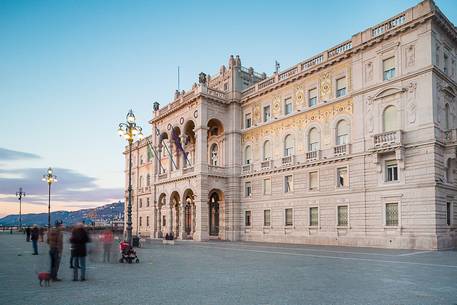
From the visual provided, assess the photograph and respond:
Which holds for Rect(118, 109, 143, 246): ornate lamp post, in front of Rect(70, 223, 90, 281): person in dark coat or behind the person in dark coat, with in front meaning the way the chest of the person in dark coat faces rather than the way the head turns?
in front

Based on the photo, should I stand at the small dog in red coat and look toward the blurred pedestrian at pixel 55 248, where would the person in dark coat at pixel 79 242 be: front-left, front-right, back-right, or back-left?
front-right

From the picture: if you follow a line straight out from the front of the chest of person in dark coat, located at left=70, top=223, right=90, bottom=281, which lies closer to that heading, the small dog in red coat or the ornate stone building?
the ornate stone building

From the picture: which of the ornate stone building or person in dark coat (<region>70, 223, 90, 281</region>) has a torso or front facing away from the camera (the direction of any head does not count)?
the person in dark coat

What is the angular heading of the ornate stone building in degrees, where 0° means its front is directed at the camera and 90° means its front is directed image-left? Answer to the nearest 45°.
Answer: approximately 45°

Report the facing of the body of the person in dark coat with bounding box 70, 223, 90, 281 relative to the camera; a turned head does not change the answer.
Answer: away from the camera

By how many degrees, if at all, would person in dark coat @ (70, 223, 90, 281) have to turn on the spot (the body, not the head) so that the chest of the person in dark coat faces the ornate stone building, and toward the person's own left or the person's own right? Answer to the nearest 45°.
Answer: approximately 45° to the person's own right

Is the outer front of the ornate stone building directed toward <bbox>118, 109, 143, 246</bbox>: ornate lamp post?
yes

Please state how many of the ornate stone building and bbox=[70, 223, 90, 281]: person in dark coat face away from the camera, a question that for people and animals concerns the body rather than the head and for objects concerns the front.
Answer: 1

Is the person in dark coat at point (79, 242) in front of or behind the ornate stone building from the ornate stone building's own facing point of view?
in front
